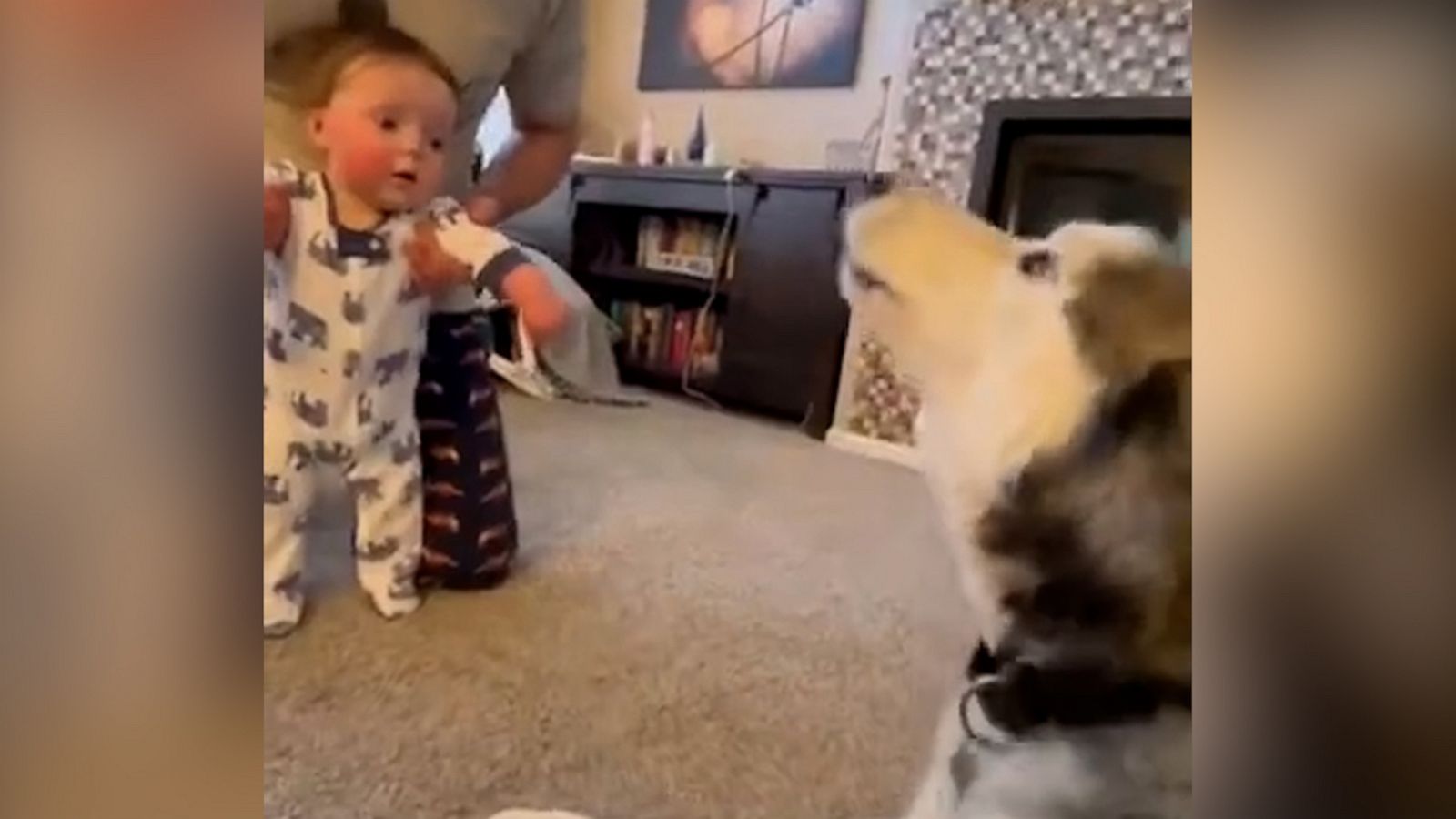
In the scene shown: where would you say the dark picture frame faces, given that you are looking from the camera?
facing the viewer

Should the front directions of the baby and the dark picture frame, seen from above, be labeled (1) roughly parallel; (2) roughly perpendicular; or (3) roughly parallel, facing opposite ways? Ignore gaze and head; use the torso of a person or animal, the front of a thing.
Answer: roughly parallel

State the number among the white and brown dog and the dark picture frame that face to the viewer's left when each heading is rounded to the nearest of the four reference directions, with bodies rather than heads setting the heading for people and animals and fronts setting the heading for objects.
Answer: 1

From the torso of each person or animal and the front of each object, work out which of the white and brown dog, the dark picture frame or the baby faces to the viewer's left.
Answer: the white and brown dog

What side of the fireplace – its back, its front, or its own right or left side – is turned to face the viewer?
front

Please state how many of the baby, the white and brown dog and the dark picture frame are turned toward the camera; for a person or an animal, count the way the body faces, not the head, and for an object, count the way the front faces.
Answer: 2

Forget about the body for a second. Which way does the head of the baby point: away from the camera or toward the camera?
toward the camera

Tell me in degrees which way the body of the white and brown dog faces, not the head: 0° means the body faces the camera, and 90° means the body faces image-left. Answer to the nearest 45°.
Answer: approximately 90°
